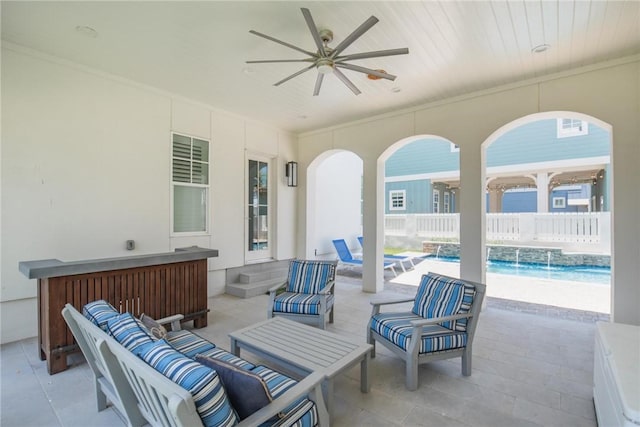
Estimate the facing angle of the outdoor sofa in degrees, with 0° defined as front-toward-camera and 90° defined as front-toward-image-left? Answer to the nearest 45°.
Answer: approximately 225°

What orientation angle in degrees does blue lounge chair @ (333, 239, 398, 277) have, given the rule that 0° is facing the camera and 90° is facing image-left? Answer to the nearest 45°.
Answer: approximately 315°

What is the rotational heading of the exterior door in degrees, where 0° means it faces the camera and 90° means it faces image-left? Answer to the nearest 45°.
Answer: approximately 315°

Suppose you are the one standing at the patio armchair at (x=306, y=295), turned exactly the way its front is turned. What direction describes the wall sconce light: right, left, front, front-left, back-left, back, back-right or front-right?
back-right

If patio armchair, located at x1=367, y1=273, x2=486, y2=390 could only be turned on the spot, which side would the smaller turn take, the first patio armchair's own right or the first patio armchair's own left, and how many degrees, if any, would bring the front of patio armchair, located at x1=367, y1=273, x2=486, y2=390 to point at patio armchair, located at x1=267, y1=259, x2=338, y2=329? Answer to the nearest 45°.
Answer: approximately 90° to the first patio armchair's own right

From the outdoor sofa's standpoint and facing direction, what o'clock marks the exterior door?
The exterior door is roughly at 11 o'clock from the outdoor sofa.

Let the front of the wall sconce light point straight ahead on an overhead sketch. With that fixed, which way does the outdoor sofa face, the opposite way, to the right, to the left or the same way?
to the left

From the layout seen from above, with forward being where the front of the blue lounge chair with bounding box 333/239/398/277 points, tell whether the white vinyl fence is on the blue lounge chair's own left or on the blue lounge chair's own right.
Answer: on the blue lounge chair's own left

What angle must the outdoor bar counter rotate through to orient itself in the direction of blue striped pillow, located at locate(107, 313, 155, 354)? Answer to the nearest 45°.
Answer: approximately 45° to its right
